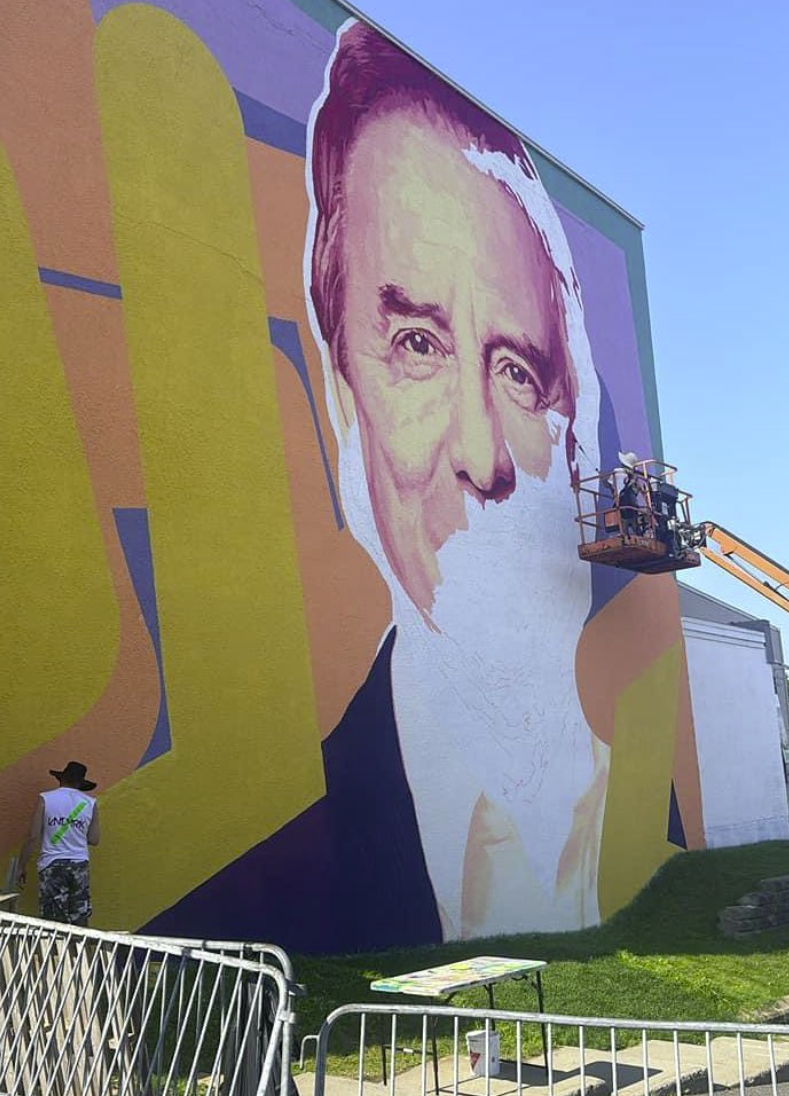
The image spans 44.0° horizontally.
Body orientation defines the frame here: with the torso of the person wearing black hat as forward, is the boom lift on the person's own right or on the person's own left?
on the person's own right

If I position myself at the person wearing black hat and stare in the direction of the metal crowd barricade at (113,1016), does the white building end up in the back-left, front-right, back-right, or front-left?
back-left

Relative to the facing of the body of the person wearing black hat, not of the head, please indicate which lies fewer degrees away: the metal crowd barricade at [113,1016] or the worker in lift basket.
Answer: the worker in lift basket

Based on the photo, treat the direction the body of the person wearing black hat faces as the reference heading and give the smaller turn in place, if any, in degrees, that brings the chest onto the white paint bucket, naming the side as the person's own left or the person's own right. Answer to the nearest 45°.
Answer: approximately 135° to the person's own right

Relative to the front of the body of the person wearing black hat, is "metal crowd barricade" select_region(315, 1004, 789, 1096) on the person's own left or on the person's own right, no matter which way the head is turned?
on the person's own right

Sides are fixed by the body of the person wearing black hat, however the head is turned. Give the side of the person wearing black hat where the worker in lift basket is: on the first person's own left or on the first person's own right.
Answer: on the first person's own right

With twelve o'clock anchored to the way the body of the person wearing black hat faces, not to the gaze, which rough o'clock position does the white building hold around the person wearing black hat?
The white building is roughly at 2 o'clock from the person wearing black hat.

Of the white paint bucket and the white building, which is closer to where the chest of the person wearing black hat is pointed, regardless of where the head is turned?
the white building

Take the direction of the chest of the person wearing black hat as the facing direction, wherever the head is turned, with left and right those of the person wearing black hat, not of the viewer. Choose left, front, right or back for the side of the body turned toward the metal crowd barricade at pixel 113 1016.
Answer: back

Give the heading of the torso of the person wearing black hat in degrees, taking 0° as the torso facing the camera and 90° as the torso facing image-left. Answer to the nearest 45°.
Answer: approximately 180°
